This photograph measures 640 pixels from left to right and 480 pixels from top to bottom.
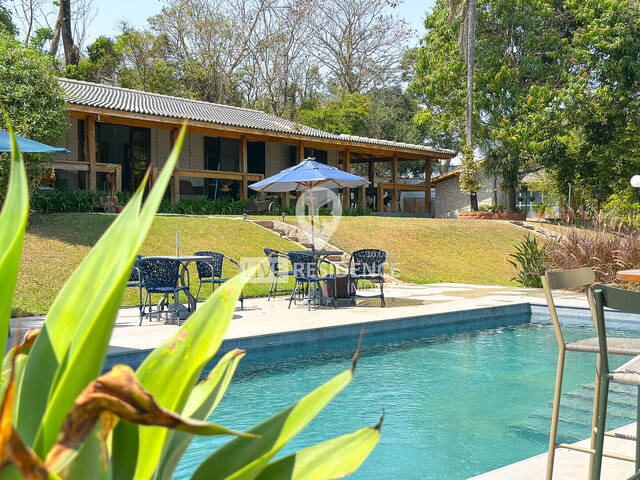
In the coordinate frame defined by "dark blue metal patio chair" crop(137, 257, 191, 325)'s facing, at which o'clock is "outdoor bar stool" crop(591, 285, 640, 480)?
The outdoor bar stool is roughly at 4 o'clock from the dark blue metal patio chair.

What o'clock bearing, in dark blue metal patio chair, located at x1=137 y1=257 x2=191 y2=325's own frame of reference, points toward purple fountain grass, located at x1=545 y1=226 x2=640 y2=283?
The purple fountain grass is roughly at 3 o'clock from the dark blue metal patio chair.

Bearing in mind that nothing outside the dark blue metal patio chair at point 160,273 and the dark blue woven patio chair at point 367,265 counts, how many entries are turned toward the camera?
0

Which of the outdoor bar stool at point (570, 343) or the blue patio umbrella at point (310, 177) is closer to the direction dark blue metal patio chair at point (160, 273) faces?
the blue patio umbrella

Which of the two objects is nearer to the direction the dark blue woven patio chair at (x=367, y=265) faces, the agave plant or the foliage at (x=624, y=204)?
the foliage

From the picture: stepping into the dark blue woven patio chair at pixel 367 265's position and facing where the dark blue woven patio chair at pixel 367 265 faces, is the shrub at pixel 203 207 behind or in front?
in front

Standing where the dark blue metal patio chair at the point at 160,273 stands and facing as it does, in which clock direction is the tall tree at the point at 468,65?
The tall tree is roughly at 12 o'clock from the dark blue metal patio chair.

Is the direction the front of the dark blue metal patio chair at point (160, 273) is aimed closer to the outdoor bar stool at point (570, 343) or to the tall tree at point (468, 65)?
the tall tree

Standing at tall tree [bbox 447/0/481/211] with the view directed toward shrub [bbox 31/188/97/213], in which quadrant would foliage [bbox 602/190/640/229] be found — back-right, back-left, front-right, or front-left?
back-left

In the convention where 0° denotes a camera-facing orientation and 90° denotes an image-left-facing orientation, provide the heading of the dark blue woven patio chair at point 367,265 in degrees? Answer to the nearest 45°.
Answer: approximately 135°

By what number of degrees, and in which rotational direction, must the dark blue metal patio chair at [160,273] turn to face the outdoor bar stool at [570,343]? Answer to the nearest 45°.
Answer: approximately 135° to its right

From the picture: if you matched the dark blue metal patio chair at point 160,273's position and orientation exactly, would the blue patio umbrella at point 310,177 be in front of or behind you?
in front

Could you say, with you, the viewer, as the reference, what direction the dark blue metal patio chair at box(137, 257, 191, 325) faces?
facing away from the viewer and to the right of the viewer
